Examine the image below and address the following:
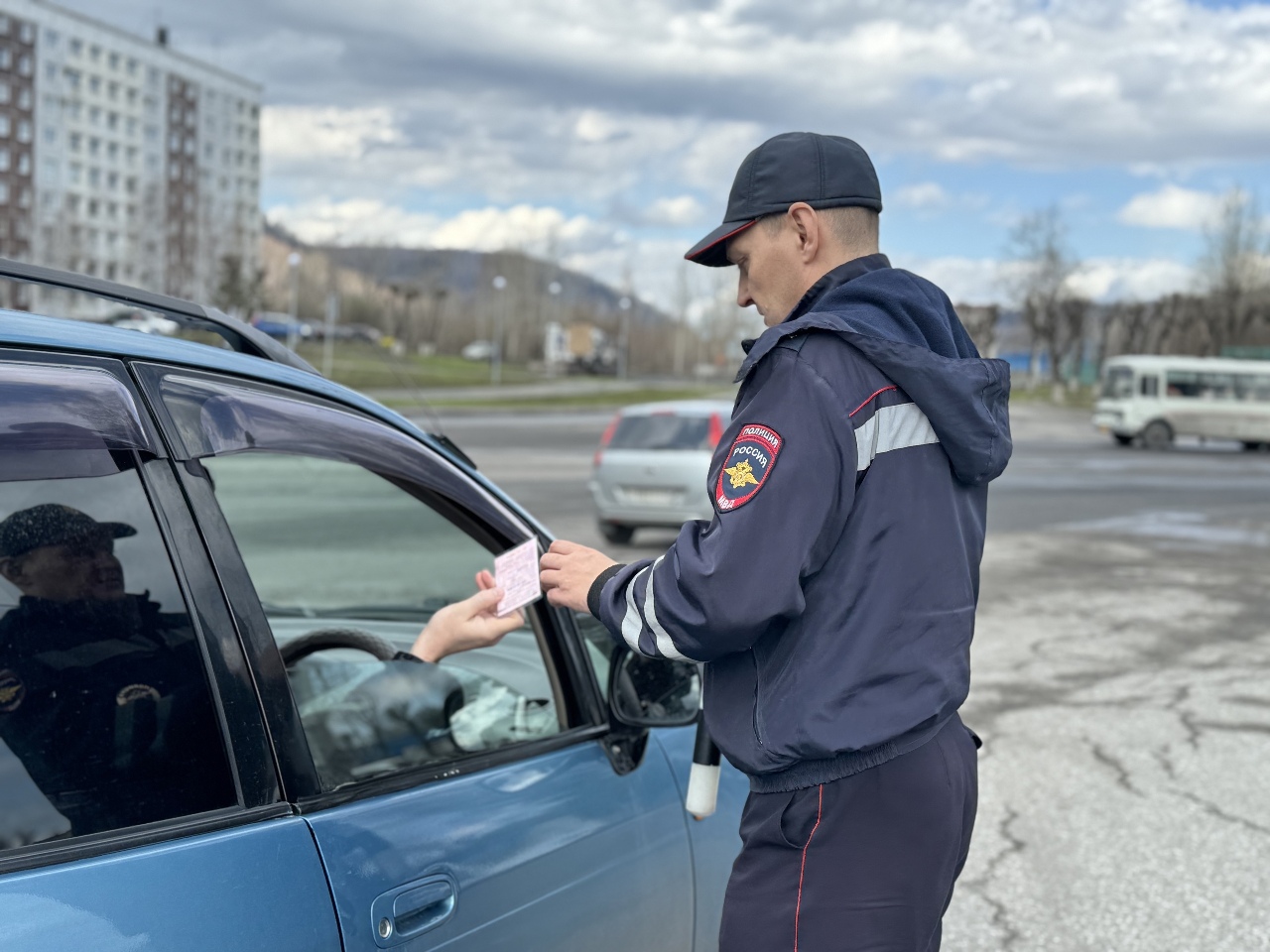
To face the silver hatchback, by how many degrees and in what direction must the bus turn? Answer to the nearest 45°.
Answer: approximately 45° to its left

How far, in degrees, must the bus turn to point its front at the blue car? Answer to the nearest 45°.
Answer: approximately 45° to its left

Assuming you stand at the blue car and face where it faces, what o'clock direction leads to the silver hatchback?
The silver hatchback is roughly at 11 o'clock from the blue car.

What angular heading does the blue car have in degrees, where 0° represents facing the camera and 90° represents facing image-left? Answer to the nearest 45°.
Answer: approximately 225°

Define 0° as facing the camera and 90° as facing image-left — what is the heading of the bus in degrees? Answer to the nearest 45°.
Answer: approximately 45°

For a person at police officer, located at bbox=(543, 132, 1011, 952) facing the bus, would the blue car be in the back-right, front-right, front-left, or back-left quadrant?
back-left

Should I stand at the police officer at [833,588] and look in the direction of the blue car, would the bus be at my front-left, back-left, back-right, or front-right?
back-right
